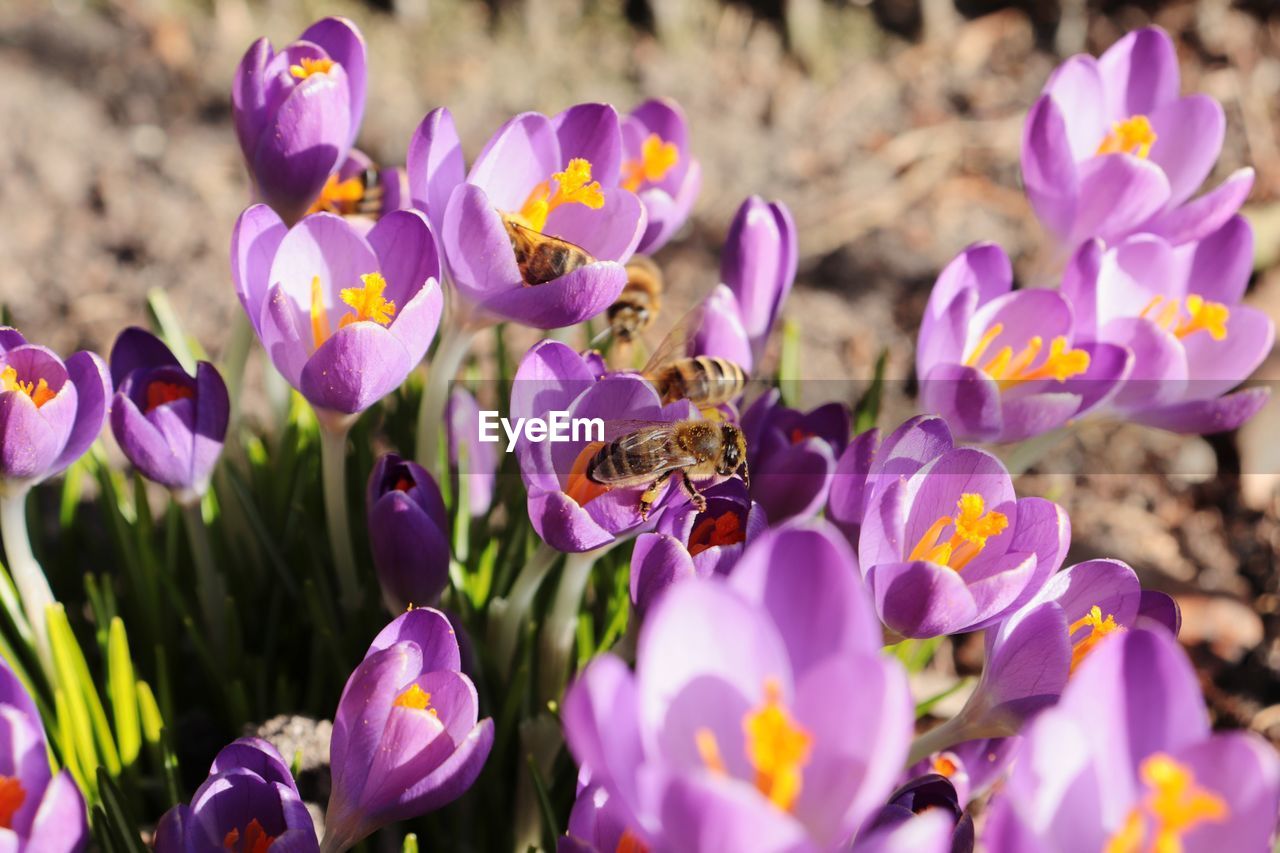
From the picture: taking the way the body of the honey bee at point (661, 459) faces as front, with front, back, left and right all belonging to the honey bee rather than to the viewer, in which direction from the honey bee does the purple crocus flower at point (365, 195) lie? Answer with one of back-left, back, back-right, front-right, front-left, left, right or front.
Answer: back-left

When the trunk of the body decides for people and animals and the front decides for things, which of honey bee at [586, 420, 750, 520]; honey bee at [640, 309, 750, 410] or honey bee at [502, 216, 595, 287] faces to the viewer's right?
honey bee at [586, 420, 750, 520]

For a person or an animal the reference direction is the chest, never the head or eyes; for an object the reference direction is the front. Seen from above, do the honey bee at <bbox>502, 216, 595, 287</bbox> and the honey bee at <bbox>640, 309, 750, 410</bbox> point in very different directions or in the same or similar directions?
same or similar directions

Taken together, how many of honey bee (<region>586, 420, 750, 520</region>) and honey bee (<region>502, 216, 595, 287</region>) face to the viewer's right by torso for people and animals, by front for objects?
1

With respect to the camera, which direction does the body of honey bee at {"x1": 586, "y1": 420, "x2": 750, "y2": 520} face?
to the viewer's right
